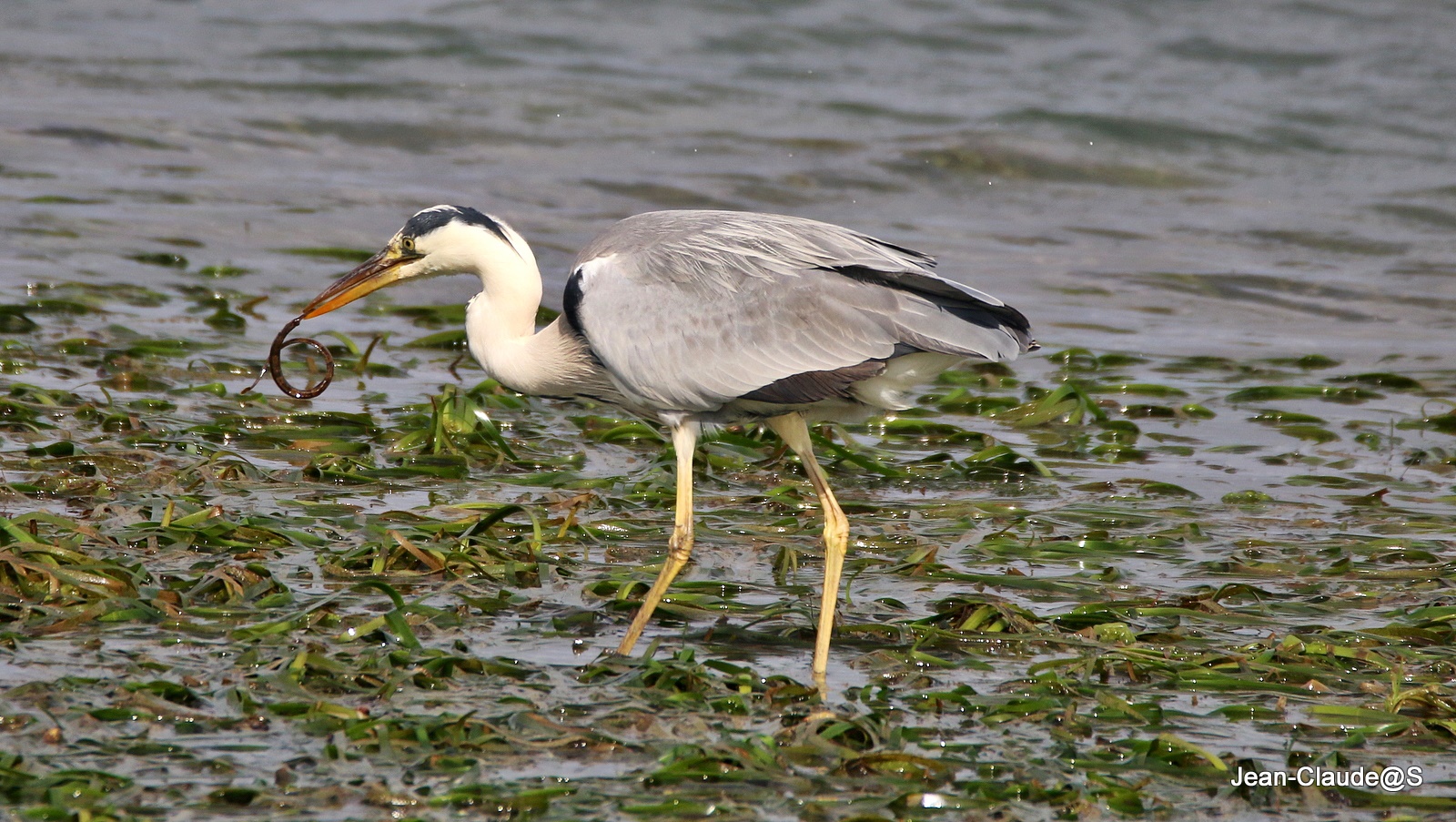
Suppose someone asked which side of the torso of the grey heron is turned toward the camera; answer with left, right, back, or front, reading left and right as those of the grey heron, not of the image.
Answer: left
